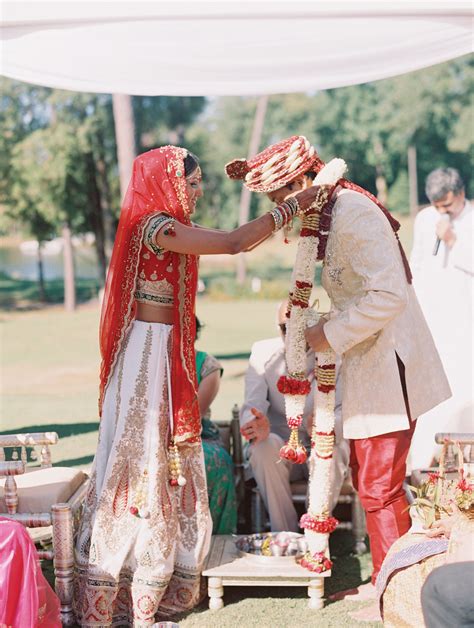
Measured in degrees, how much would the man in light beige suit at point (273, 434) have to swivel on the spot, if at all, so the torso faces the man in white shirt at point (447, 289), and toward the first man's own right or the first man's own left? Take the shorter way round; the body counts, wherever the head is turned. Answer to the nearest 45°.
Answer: approximately 135° to the first man's own left

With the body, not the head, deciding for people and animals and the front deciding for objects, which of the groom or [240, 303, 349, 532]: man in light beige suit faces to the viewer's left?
the groom

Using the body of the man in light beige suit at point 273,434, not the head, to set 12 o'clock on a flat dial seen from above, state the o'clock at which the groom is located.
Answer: The groom is roughly at 11 o'clock from the man in light beige suit.

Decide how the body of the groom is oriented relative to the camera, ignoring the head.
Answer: to the viewer's left

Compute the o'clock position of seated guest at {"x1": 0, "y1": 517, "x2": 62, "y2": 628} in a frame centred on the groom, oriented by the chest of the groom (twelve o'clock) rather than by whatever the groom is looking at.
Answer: The seated guest is roughly at 11 o'clock from the groom.

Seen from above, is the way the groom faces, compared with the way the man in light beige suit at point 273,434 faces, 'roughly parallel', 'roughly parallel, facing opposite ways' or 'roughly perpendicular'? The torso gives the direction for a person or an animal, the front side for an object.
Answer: roughly perpendicular

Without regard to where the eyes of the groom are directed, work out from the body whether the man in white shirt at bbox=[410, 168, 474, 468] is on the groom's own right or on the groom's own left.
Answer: on the groom's own right

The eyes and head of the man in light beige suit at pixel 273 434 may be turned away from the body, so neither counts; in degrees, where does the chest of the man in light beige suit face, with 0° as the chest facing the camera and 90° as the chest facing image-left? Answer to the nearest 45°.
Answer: approximately 0°

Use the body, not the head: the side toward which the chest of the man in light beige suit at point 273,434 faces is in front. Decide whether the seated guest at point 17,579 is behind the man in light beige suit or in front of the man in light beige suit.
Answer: in front

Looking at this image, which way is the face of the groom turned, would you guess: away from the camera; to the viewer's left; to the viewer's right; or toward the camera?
to the viewer's left

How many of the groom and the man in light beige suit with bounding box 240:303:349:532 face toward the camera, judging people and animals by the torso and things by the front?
1

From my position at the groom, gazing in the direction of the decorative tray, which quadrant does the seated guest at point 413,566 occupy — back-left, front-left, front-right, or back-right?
back-left
